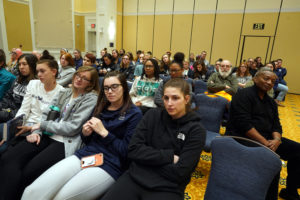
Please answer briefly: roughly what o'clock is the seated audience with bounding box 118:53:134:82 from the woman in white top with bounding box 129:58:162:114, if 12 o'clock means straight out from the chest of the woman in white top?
The seated audience is roughly at 4 o'clock from the woman in white top.

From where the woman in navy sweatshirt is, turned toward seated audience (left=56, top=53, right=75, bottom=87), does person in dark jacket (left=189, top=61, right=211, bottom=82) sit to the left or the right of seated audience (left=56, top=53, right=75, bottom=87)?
right

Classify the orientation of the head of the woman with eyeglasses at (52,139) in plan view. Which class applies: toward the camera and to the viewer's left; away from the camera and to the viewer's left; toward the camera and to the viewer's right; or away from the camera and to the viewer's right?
toward the camera and to the viewer's left

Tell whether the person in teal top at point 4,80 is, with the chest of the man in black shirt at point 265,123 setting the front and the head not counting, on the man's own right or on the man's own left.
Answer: on the man's own right

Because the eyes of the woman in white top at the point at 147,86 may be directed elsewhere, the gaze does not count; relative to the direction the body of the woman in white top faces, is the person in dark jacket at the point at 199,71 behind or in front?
behind

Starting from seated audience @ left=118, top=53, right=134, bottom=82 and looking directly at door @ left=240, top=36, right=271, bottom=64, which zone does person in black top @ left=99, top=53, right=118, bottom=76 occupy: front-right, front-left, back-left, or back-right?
back-left

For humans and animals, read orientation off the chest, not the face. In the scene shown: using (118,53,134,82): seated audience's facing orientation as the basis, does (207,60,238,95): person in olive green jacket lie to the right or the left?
on their left

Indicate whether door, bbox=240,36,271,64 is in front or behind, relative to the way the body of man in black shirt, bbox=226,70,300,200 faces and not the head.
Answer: behind

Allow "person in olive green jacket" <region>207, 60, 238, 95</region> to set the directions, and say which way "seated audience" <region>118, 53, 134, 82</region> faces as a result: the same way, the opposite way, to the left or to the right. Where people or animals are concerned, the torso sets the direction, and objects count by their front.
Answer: the same way

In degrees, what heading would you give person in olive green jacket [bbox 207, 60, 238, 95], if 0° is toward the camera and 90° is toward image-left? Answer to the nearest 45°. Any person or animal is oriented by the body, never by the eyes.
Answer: approximately 0°

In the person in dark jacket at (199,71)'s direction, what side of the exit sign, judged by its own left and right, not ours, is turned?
front

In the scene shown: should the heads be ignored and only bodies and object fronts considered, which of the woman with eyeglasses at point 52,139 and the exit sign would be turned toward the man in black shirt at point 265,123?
the exit sign

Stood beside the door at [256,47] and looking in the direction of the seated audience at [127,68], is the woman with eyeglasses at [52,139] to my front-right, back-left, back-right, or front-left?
front-left

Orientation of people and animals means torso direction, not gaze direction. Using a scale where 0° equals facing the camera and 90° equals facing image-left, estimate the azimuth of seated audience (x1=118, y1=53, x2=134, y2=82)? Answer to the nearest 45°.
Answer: approximately 45°

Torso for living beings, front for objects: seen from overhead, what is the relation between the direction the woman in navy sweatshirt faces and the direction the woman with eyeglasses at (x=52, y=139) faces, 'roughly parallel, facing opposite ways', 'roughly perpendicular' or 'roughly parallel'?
roughly parallel

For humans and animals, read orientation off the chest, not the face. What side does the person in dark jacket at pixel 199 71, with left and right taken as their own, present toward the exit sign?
back
